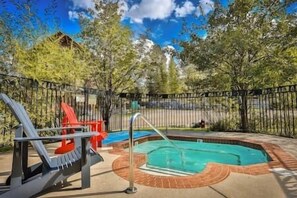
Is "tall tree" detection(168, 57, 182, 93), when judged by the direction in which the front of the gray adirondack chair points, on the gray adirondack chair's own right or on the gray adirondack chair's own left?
on the gray adirondack chair's own left

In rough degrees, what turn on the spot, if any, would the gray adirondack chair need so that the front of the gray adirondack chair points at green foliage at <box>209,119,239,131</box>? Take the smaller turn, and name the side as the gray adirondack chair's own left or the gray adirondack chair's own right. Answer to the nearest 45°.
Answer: approximately 45° to the gray adirondack chair's own left

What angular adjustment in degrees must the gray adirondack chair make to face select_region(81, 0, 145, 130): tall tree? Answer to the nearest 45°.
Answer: approximately 90° to its left

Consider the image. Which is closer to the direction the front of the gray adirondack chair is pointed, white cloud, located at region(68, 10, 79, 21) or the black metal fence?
the black metal fence

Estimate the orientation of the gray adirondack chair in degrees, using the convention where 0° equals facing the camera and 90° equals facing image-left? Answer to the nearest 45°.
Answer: approximately 270°

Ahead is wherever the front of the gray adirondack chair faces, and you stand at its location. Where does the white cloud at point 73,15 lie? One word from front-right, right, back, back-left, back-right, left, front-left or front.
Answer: left
